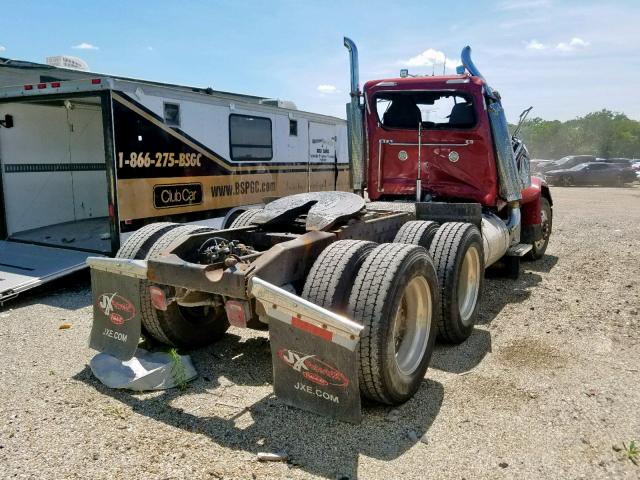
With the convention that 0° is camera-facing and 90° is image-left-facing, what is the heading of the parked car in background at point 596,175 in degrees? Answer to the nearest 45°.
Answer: approximately 90°

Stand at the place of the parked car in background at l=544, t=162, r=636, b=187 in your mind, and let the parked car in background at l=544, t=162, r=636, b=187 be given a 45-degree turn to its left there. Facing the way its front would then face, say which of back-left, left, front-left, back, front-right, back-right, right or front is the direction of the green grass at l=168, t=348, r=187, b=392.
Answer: front-left

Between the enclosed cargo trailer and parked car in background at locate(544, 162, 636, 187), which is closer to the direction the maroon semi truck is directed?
the parked car in background

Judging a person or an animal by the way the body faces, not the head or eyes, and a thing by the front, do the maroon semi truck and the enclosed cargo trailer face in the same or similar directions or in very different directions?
same or similar directions

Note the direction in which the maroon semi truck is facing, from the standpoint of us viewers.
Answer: facing away from the viewer and to the right of the viewer

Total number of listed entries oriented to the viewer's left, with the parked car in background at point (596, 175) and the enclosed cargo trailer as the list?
1

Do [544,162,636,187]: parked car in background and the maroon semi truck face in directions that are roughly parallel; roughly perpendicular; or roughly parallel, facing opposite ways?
roughly perpendicular

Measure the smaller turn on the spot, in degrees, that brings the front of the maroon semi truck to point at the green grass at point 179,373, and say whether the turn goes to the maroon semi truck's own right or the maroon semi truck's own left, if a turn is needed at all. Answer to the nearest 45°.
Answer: approximately 135° to the maroon semi truck's own left

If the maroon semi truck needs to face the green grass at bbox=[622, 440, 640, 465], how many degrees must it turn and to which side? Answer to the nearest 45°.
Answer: approximately 90° to its right

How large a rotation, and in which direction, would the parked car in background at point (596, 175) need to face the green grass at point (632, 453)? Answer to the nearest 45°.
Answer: approximately 90° to its left
